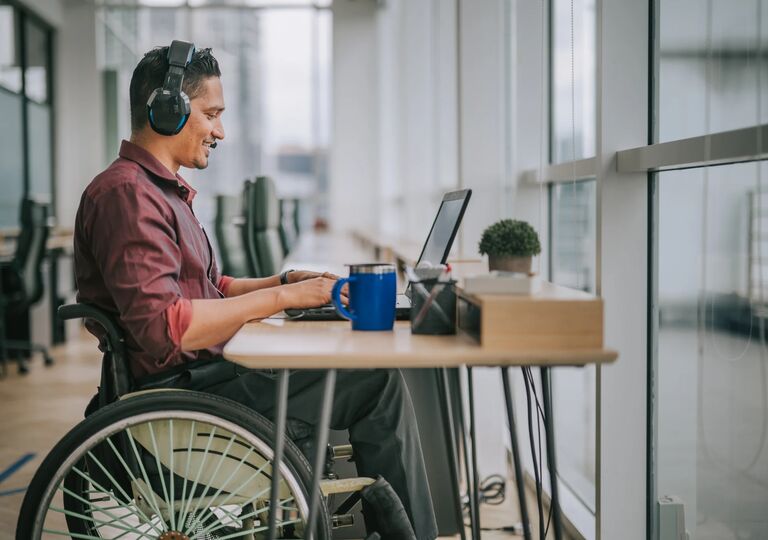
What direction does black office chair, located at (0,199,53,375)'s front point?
to the viewer's left

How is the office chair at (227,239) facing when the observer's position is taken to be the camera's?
facing to the right of the viewer

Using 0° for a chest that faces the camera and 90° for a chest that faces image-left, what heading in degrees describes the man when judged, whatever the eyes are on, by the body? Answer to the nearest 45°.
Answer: approximately 270°

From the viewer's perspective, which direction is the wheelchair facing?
to the viewer's right

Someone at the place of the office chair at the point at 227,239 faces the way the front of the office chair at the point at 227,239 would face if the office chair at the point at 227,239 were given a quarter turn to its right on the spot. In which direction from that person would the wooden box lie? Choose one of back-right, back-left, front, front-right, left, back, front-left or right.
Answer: front

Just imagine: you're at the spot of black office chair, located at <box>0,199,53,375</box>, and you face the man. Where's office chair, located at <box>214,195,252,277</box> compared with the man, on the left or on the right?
left

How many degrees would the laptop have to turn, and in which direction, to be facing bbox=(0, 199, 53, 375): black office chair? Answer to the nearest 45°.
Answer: approximately 45° to its right

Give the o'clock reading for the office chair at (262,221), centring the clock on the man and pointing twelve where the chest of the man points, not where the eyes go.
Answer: The office chair is roughly at 9 o'clock from the man.

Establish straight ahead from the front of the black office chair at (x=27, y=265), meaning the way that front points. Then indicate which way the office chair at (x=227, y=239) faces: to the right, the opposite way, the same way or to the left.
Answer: the opposite way

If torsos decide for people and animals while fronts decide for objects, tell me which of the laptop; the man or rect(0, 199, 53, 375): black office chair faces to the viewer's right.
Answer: the man

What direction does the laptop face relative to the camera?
to the viewer's left

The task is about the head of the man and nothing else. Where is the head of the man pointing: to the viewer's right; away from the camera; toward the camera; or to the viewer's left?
to the viewer's right
